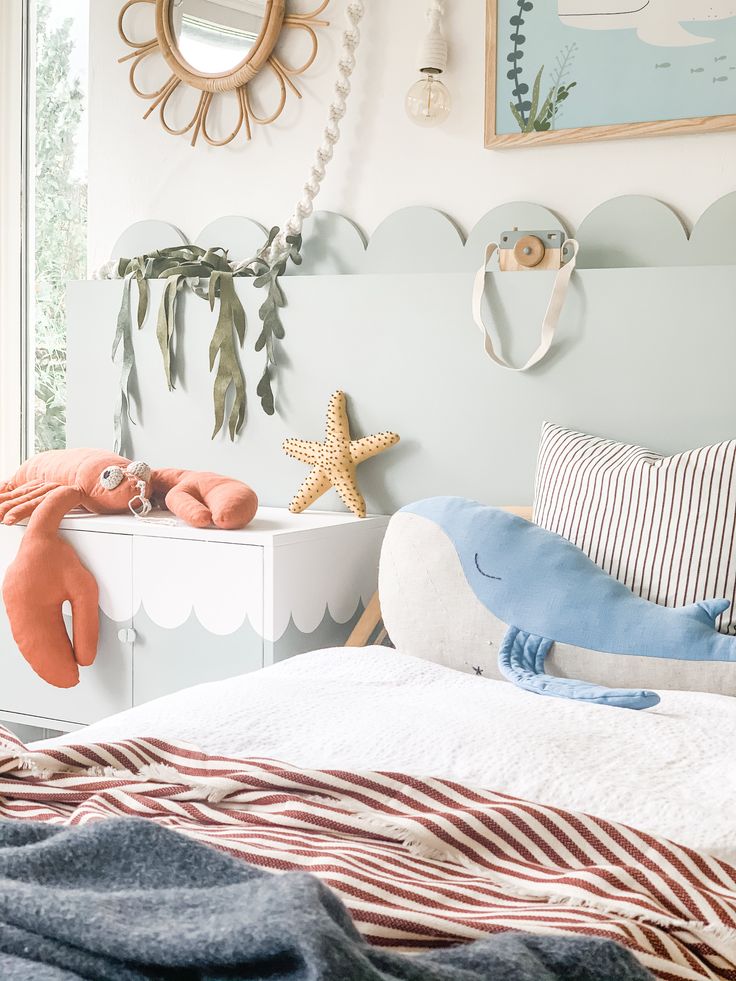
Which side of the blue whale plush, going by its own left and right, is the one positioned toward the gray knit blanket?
left

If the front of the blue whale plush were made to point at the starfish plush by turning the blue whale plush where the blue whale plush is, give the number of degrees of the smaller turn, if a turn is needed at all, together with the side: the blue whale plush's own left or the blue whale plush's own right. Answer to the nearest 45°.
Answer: approximately 45° to the blue whale plush's own right

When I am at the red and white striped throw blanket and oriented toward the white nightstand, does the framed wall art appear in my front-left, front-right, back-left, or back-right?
front-right

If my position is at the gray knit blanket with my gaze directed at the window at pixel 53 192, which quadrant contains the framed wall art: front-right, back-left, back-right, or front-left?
front-right

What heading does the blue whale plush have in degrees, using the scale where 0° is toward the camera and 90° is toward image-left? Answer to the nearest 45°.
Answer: approximately 90°
